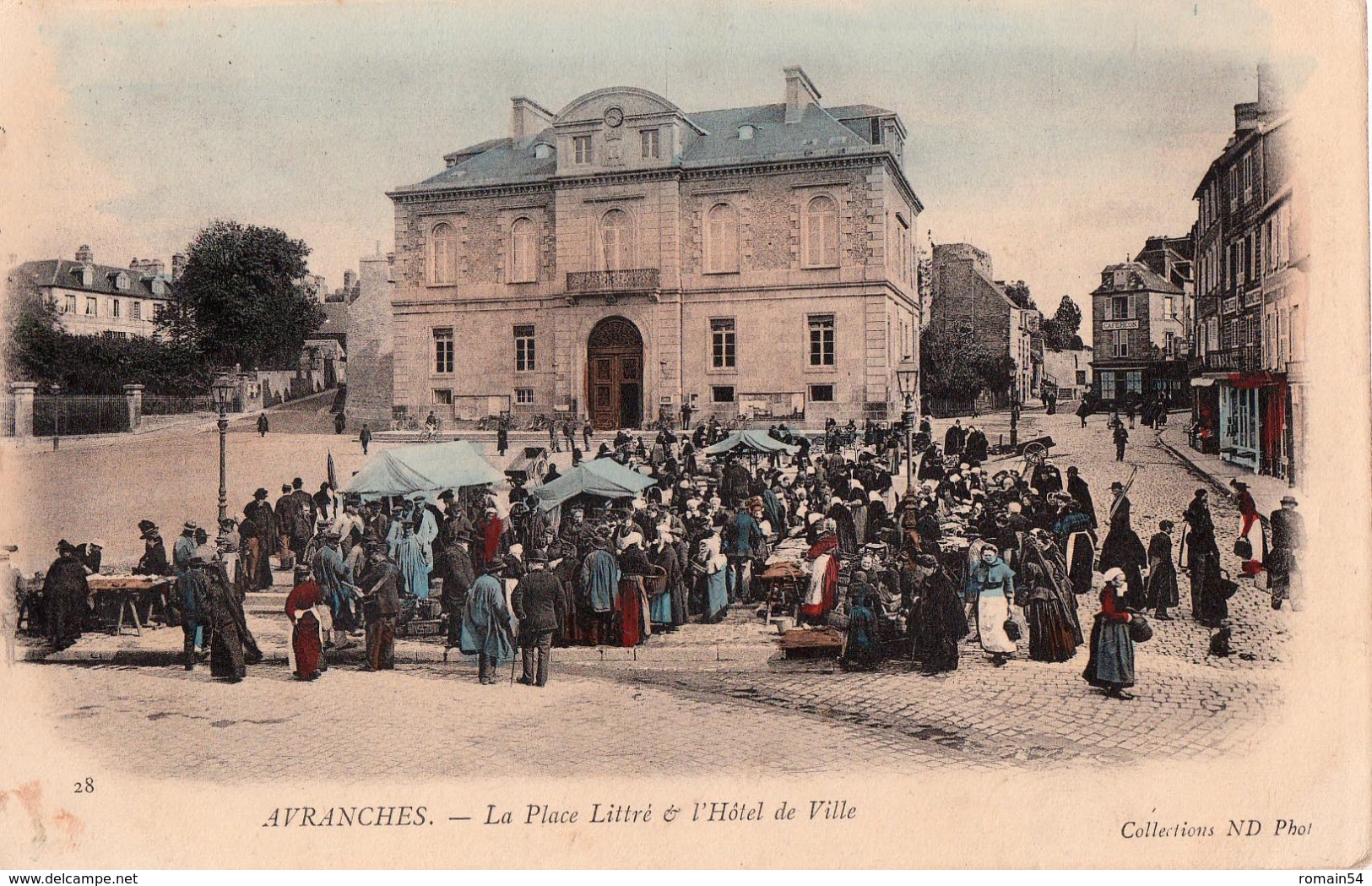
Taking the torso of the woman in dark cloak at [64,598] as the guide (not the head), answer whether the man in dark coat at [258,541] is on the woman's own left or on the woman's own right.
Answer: on the woman's own right

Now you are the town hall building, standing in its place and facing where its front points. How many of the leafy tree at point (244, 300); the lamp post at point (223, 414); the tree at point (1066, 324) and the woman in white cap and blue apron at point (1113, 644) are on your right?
2

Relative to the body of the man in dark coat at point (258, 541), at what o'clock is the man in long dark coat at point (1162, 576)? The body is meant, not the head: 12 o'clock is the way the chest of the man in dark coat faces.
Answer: The man in long dark coat is roughly at 10 o'clock from the man in dark coat.

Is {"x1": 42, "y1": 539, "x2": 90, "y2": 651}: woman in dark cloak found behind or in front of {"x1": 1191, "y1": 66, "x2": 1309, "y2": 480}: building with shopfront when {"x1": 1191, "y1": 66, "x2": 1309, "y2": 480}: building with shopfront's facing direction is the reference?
in front

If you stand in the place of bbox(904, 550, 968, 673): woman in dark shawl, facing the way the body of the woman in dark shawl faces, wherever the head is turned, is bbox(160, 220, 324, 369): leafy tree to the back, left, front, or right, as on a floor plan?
right

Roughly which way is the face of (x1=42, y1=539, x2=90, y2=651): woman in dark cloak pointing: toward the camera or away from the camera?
away from the camera
